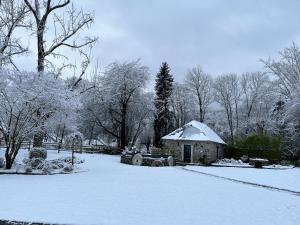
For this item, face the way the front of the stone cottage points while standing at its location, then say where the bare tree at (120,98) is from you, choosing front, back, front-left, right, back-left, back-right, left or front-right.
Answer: back-right

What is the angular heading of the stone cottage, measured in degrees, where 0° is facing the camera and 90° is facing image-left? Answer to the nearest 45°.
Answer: approximately 0°

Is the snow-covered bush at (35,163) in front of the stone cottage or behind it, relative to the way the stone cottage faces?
in front

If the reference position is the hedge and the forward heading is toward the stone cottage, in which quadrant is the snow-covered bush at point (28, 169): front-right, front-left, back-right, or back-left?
front-left

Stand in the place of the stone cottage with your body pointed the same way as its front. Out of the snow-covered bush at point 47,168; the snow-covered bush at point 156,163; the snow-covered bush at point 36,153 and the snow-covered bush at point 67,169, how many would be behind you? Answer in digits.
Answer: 0

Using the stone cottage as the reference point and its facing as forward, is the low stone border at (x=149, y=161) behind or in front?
in front

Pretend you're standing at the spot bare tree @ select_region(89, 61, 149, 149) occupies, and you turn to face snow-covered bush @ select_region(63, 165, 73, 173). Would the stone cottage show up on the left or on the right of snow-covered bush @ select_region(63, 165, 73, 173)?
left

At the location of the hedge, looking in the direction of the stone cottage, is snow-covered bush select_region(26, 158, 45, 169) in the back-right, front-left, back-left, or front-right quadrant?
front-left

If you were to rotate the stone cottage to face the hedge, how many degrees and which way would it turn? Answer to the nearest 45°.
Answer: approximately 135° to its left

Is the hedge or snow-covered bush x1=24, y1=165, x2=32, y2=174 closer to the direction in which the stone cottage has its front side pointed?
the snow-covered bush

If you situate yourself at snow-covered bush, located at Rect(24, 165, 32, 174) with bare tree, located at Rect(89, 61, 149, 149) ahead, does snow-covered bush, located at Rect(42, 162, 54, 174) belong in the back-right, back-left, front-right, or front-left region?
front-right

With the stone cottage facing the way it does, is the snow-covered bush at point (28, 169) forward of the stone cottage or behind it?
forward
